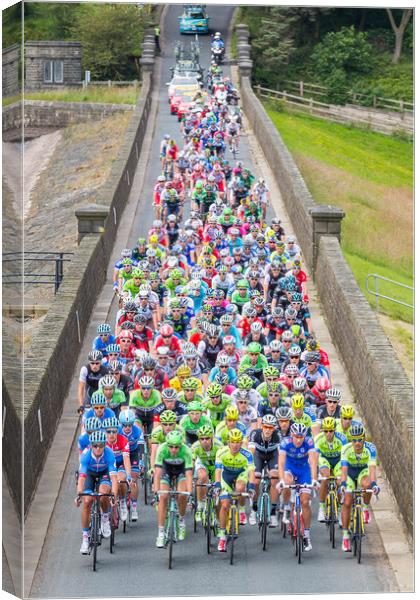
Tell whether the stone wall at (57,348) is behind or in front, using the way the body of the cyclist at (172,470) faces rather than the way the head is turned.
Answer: behind

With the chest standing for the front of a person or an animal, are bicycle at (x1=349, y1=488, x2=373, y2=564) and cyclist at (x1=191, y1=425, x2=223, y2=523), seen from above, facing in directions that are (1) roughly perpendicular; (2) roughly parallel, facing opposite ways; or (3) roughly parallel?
roughly parallel

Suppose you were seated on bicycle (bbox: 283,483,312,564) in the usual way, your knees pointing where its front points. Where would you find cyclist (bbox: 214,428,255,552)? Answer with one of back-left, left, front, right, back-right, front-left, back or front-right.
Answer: right

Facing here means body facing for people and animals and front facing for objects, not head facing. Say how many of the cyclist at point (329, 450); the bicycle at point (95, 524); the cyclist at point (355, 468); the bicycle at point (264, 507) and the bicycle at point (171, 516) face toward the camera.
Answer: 5

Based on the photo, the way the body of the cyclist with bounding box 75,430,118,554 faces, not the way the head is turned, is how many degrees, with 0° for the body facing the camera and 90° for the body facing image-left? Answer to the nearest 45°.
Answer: approximately 0°

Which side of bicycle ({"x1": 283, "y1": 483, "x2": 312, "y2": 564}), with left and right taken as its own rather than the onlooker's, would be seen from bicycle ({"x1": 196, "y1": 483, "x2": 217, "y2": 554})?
right

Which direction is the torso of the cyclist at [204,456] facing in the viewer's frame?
toward the camera

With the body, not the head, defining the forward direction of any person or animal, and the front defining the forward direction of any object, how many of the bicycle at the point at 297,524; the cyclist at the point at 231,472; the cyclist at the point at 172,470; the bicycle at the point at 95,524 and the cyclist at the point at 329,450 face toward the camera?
5

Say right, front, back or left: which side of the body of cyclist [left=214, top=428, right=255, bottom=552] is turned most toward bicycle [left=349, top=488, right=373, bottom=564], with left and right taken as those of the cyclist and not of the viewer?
left

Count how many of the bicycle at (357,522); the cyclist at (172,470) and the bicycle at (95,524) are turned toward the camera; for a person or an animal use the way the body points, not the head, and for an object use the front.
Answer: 3

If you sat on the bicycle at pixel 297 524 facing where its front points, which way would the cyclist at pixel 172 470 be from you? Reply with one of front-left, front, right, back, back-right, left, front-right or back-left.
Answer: right

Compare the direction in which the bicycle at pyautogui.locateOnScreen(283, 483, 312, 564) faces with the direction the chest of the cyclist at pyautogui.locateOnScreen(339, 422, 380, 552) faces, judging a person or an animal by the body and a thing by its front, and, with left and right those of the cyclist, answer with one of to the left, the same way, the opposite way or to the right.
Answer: the same way

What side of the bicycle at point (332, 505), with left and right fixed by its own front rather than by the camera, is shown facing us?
front

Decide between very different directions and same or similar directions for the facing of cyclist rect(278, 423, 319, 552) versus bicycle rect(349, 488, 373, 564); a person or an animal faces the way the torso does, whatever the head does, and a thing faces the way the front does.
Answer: same or similar directions

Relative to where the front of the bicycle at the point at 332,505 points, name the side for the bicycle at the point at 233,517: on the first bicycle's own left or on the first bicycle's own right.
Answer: on the first bicycle's own right

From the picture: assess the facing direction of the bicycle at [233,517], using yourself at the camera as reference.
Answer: facing the viewer
